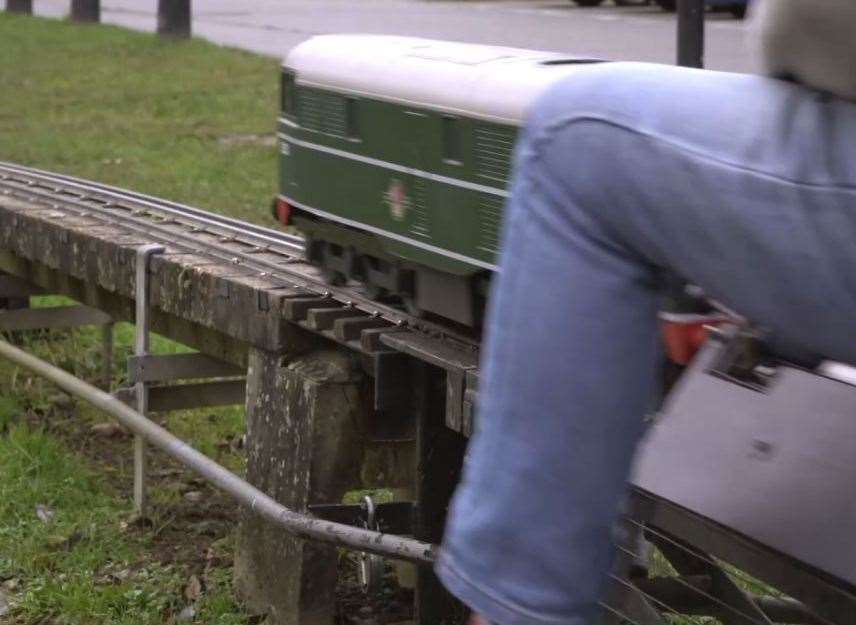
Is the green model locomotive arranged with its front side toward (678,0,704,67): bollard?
no

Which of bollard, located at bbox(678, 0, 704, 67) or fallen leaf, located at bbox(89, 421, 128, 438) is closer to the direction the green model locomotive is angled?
the fallen leaf
